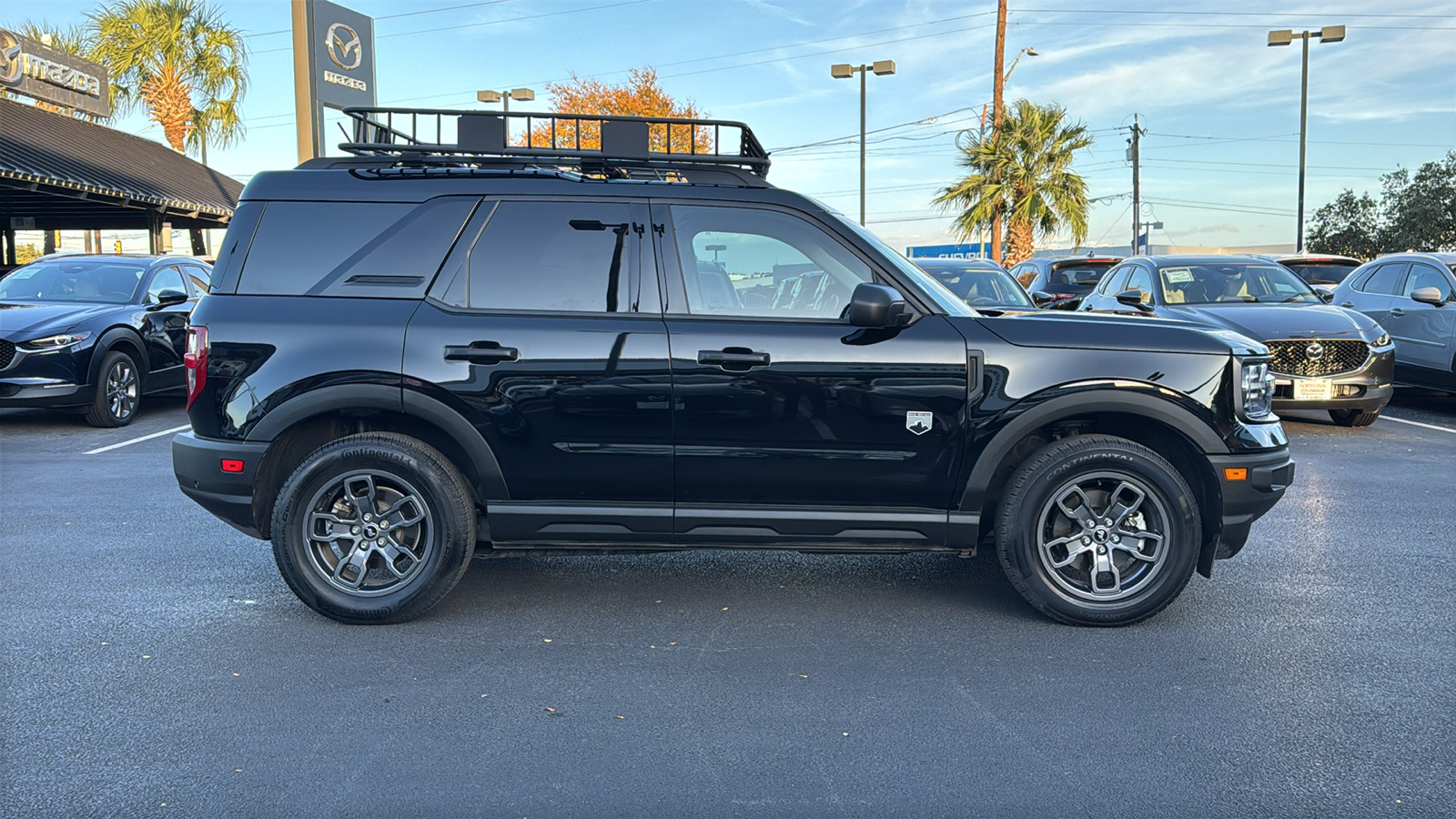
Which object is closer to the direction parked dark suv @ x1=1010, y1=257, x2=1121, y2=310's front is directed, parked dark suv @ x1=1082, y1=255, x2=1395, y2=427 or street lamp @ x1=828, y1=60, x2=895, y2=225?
the street lamp

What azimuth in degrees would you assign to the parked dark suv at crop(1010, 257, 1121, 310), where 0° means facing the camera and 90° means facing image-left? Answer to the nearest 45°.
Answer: approximately 135°

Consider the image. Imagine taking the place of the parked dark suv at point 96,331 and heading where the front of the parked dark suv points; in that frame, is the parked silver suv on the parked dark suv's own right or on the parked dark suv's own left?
on the parked dark suv's own left

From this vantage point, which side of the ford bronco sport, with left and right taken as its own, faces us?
right

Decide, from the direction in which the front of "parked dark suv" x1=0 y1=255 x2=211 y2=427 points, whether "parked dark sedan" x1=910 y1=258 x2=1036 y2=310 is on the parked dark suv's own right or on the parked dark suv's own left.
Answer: on the parked dark suv's own left

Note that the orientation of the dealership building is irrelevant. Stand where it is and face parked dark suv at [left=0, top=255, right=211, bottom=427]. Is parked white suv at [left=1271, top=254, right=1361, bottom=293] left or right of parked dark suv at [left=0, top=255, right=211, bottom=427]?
left

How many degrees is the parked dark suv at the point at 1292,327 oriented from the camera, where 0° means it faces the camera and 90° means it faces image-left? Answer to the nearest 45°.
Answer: approximately 315°

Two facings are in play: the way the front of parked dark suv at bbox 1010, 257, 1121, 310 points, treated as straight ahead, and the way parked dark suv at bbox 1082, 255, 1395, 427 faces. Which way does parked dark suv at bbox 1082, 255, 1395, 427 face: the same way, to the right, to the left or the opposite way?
the opposite way

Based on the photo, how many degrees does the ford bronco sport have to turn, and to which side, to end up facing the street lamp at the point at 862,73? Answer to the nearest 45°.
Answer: approximately 90° to its left

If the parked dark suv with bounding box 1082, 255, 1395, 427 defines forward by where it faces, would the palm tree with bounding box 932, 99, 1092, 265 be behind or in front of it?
behind

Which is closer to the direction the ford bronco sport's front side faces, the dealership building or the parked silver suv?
the parked silver suv

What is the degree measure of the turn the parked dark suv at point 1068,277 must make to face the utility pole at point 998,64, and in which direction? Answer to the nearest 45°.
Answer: approximately 45° to its right

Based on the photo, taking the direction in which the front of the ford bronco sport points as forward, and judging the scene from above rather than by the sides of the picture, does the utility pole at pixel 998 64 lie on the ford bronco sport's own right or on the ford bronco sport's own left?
on the ford bronco sport's own left
